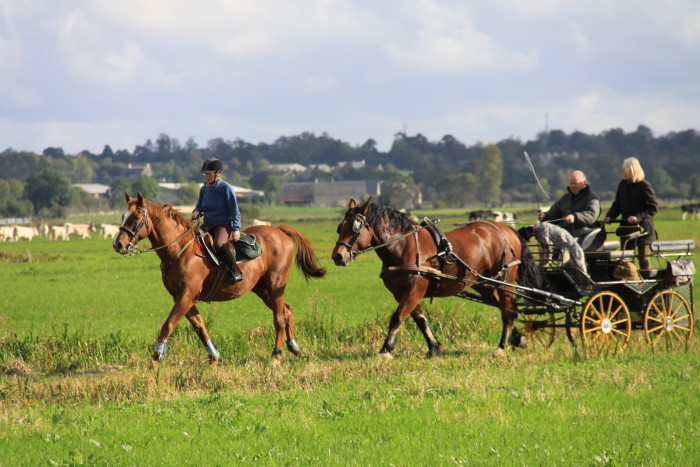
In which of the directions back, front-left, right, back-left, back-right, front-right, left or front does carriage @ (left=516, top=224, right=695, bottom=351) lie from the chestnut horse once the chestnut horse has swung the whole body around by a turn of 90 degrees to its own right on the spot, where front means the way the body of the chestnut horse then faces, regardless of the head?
right

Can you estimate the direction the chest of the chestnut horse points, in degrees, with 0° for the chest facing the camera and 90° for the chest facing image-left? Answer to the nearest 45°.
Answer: approximately 90°

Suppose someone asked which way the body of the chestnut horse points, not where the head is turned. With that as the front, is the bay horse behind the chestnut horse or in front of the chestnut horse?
behind

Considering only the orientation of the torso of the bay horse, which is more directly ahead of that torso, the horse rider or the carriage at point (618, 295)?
the horse rider

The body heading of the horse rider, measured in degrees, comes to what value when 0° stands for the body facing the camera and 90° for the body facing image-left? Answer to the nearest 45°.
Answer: approximately 45°

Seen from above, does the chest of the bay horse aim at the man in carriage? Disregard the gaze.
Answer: no

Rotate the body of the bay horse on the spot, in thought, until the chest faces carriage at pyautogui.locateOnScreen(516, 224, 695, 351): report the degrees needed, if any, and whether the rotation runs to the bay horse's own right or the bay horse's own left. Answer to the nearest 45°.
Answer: approximately 180°

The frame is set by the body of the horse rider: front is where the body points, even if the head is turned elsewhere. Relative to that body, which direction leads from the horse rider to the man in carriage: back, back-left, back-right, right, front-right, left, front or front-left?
back-left

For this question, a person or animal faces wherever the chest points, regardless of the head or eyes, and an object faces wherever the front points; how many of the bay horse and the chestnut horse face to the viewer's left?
2

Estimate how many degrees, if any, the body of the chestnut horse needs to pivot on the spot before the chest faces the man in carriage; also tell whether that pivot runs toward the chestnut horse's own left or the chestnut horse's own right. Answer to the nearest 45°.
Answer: approximately 180°

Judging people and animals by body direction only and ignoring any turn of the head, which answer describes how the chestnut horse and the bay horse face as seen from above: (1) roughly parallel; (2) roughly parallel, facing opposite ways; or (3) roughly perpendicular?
roughly parallel

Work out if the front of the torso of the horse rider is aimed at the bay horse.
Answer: no

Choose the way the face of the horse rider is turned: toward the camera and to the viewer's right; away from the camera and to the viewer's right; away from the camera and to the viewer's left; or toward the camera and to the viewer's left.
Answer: toward the camera and to the viewer's left

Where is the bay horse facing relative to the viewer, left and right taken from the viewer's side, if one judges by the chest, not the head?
facing to the left of the viewer

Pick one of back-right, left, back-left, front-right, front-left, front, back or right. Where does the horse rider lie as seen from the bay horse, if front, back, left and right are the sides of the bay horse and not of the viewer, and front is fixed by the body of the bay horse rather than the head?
front
